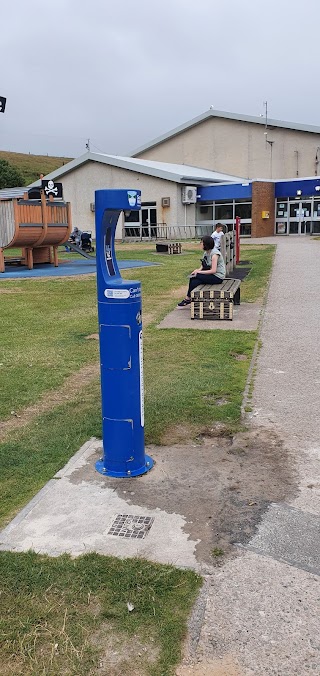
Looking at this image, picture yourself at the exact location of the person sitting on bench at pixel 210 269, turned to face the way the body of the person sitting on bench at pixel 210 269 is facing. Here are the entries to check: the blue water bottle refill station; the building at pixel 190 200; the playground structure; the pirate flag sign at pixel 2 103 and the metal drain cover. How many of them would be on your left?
2

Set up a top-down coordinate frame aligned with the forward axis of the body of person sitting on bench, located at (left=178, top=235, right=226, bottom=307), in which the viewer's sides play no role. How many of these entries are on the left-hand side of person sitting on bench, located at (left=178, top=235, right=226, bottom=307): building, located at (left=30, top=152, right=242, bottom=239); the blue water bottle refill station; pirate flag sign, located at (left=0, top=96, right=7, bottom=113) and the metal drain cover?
2

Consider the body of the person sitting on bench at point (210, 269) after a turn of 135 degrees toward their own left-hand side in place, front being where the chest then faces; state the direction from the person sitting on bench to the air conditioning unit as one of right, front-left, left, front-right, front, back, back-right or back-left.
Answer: back-left

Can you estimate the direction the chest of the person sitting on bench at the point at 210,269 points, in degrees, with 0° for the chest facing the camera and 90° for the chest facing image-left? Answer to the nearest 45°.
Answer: approximately 90°

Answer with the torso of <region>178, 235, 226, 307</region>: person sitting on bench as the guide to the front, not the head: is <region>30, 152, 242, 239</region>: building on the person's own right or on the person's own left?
on the person's own right

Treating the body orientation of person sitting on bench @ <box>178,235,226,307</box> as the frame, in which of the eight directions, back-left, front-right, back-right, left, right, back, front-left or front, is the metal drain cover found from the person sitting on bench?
left

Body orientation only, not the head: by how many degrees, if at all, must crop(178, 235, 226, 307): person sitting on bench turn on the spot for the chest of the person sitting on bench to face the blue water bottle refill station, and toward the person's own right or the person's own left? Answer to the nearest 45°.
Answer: approximately 90° to the person's own left

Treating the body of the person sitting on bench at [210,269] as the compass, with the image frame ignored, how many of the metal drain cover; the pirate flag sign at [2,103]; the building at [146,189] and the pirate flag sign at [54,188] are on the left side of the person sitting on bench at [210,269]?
1

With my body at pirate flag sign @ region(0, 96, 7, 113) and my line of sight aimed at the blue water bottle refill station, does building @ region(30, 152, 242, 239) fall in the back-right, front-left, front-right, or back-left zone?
back-left

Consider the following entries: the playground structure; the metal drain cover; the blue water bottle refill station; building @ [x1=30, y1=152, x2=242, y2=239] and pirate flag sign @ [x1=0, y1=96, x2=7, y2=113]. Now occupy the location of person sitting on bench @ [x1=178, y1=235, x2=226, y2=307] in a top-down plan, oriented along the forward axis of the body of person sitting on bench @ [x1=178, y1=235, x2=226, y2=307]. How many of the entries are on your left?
2

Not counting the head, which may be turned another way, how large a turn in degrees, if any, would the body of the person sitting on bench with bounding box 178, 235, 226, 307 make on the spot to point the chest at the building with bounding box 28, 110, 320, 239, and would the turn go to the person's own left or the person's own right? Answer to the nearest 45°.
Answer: approximately 90° to the person's own right

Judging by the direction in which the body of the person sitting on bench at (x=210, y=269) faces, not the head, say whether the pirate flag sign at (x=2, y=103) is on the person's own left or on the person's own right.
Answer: on the person's own right

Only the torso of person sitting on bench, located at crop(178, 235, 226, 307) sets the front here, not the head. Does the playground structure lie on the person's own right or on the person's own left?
on the person's own right
